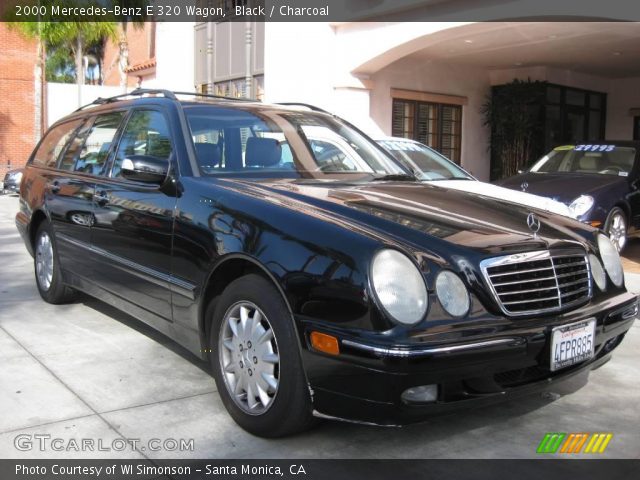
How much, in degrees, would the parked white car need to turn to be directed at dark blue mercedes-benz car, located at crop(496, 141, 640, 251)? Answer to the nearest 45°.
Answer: approximately 90° to its left

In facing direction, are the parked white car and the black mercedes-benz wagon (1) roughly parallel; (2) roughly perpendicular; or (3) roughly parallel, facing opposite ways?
roughly parallel

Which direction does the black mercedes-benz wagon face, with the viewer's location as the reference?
facing the viewer and to the right of the viewer

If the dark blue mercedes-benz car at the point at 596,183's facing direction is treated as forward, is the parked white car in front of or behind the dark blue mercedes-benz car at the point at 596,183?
in front

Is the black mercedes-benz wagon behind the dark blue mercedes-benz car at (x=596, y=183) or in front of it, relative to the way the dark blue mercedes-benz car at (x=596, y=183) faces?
in front

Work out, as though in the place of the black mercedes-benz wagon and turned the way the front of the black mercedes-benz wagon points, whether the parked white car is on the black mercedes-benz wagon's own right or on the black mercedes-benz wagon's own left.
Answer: on the black mercedes-benz wagon's own left

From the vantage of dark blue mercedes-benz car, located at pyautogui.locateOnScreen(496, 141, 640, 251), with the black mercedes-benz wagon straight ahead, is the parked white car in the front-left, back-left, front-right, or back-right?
front-right

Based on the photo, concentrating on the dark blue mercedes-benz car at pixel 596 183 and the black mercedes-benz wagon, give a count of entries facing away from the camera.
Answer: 0

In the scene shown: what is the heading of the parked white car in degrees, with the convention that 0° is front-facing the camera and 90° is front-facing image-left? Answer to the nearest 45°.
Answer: approximately 315°

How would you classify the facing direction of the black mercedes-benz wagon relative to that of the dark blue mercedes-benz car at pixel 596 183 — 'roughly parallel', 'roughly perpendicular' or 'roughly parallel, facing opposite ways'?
roughly perpendicular

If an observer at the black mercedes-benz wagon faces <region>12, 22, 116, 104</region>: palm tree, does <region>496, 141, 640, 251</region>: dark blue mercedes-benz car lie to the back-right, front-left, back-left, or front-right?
front-right

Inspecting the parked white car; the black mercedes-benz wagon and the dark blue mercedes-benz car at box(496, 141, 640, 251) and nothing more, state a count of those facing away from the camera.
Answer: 0

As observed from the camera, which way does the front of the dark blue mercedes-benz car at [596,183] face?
facing the viewer and to the left of the viewer

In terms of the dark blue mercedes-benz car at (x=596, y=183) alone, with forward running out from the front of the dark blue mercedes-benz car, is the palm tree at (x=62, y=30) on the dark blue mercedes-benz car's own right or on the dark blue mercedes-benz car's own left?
on the dark blue mercedes-benz car's own right

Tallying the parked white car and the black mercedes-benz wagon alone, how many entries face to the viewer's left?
0

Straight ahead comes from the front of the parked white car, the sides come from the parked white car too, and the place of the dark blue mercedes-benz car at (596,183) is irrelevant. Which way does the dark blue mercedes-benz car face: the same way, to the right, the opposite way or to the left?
to the right
